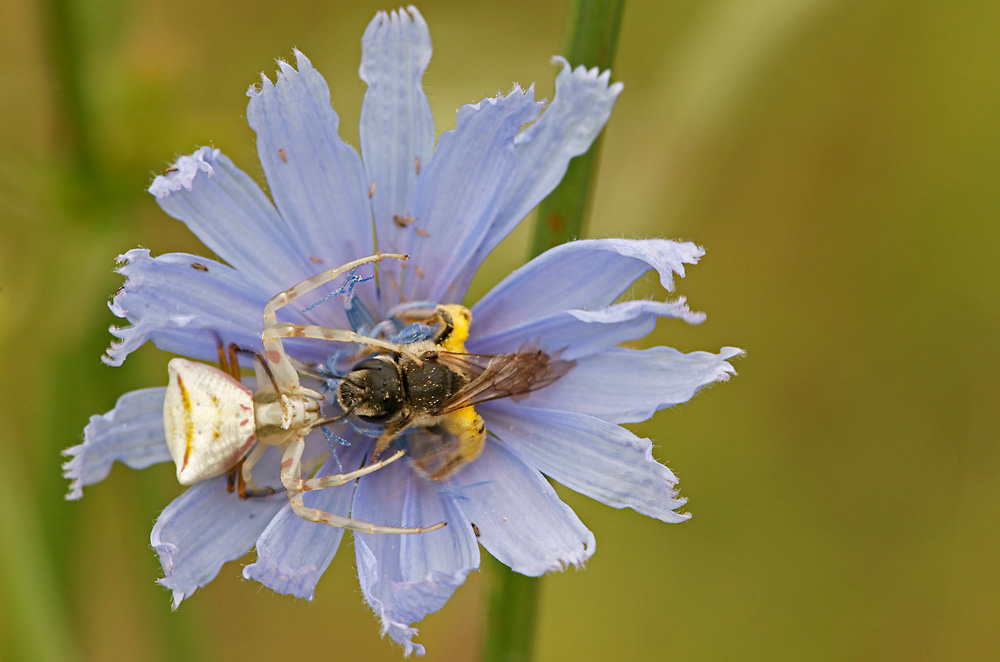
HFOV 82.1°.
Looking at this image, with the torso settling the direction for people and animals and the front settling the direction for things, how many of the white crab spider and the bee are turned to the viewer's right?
1

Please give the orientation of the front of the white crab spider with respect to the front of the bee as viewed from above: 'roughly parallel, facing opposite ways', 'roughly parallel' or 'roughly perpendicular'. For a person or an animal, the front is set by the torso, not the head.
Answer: roughly parallel, facing opposite ways

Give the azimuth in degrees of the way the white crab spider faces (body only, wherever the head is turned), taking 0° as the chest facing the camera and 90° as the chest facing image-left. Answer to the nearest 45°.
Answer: approximately 270°

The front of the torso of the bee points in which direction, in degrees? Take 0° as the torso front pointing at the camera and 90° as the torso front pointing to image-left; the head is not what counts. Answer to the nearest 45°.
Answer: approximately 90°

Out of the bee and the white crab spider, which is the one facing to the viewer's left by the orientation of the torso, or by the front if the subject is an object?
the bee

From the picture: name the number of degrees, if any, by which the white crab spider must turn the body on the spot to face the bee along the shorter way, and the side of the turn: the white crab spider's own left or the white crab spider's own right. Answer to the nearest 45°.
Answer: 0° — it already faces it
